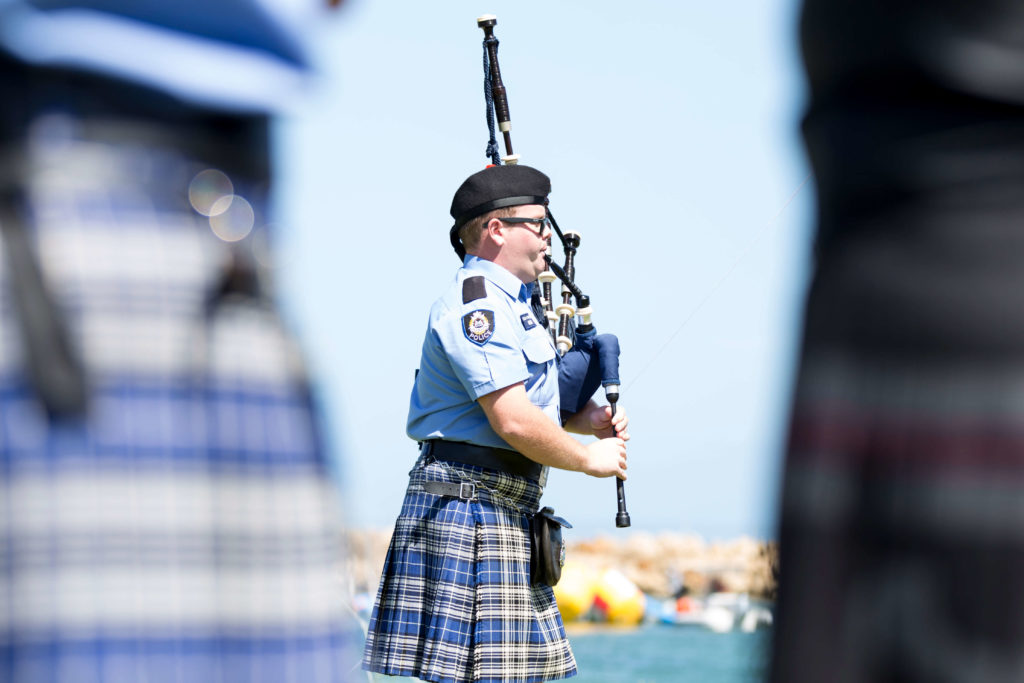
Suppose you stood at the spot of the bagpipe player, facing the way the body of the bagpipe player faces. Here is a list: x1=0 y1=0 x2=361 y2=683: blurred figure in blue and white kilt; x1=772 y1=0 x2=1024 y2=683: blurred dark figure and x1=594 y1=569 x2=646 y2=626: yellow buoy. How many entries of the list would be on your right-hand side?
2

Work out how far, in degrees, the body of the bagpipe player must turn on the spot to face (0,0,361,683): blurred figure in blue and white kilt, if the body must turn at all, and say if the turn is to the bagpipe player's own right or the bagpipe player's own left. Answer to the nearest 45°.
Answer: approximately 90° to the bagpipe player's own right

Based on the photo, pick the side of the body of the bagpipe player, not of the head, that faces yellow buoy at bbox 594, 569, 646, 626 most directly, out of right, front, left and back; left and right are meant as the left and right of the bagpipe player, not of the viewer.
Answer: left

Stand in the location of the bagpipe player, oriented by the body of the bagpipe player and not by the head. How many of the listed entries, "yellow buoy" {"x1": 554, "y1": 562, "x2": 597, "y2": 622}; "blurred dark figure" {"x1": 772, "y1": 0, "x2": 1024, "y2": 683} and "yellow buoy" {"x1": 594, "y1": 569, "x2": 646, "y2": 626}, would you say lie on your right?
1

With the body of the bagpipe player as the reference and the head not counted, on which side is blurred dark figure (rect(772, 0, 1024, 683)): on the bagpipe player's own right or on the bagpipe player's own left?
on the bagpipe player's own right

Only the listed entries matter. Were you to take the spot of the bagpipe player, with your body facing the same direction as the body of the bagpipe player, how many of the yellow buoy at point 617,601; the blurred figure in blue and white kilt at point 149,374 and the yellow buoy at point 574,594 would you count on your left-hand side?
2

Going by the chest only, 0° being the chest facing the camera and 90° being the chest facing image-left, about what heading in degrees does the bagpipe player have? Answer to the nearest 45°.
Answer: approximately 270°

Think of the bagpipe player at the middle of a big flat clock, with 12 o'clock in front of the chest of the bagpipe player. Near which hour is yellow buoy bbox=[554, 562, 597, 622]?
The yellow buoy is roughly at 9 o'clock from the bagpipe player.

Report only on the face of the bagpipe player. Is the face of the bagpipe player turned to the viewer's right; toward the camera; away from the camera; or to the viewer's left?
to the viewer's right
